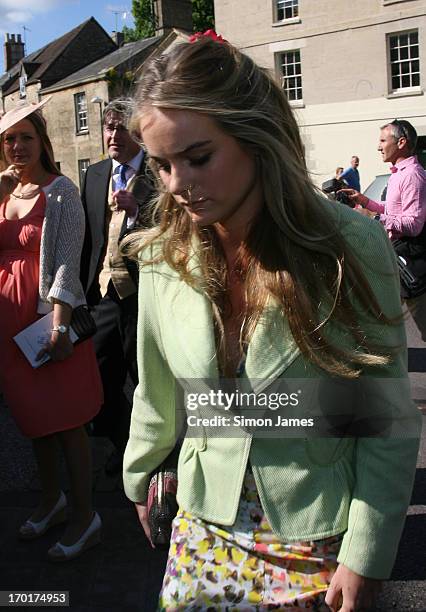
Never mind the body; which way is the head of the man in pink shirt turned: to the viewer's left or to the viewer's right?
to the viewer's left

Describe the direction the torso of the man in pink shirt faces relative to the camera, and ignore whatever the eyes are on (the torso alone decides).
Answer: to the viewer's left

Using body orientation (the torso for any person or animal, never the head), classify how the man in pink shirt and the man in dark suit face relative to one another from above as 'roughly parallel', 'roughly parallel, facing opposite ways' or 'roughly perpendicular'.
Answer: roughly perpendicular

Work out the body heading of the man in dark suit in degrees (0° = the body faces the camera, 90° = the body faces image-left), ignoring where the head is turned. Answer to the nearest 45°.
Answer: approximately 0°

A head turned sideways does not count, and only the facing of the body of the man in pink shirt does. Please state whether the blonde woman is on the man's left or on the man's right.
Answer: on the man's left

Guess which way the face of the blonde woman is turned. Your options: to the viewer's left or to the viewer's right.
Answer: to the viewer's left

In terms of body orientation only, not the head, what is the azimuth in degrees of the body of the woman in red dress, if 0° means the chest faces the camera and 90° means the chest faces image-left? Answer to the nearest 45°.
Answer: approximately 45°

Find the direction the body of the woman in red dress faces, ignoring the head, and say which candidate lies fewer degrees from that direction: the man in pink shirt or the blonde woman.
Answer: the blonde woman

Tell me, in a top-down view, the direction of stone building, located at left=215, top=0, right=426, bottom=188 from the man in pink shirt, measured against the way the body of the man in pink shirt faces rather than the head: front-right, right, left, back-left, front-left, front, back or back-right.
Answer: right

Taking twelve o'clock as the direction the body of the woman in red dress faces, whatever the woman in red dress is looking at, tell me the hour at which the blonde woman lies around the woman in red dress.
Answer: The blonde woman is roughly at 10 o'clock from the woman in red dress.

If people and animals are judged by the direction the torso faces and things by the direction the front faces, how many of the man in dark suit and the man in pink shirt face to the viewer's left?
1
